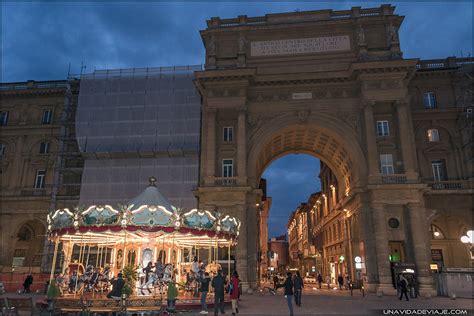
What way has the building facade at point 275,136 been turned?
toward the camera

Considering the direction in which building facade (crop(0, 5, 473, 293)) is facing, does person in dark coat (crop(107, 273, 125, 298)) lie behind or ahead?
ahead

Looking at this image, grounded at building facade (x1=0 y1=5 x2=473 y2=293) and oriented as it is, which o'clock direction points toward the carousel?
The carousel is roughly at 1 o'clock from the building facade.
